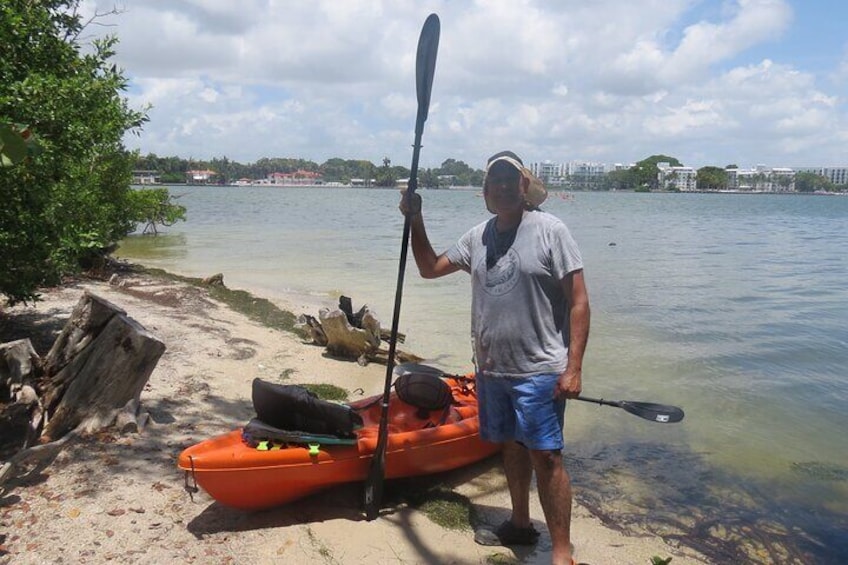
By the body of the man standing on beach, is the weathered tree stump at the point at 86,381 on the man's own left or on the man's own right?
on the man's own right

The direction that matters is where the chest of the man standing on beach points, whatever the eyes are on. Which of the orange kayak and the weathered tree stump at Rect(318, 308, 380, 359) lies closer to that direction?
the orange kayak

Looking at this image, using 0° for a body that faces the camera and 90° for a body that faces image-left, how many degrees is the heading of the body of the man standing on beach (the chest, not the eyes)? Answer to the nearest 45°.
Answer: approximately 45°

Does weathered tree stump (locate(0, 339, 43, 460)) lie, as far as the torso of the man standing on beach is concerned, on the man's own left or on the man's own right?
on the man's own right

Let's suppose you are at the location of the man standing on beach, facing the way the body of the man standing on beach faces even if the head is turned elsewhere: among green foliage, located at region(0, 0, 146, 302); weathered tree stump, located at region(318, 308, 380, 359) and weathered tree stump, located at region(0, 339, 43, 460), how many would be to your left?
0

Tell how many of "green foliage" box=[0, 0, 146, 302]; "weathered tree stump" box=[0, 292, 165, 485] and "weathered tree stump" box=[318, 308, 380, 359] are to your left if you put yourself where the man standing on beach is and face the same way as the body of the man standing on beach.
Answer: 0

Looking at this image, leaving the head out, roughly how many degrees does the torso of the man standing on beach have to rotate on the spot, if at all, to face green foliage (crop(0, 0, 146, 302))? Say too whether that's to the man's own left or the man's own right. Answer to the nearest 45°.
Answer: approximately 90° to the man's own right

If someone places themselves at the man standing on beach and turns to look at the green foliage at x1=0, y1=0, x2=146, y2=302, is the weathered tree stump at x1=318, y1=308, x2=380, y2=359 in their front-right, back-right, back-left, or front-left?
front-right

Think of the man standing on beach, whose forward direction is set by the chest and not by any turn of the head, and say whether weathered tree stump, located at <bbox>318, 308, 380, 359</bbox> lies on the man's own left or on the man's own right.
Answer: on the man's own right
